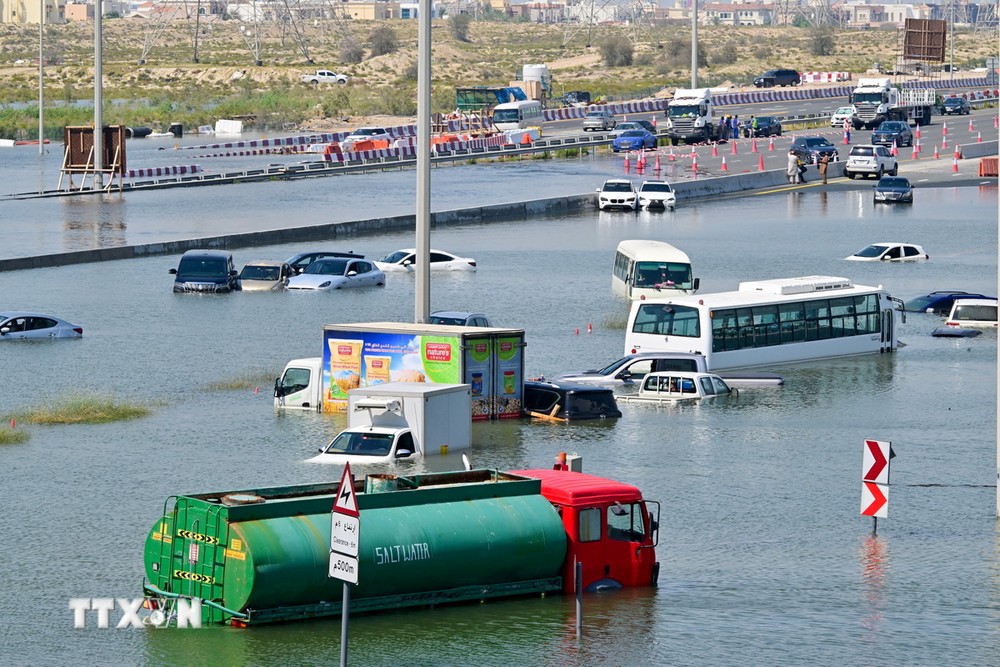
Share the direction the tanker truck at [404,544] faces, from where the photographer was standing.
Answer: facing away from the viewer and to the right of the viewer

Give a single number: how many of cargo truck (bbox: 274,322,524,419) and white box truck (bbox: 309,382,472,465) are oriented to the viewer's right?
0

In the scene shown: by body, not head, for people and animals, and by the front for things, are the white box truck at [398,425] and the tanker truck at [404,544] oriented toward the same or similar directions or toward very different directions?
very different directions

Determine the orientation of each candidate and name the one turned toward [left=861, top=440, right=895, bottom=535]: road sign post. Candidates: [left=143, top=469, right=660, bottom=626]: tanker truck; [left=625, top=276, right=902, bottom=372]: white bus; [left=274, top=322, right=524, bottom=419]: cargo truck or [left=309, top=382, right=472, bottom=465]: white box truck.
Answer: the tanker truck

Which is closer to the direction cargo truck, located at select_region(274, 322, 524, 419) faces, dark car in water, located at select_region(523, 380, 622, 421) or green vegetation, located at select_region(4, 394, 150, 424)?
the green vegetation

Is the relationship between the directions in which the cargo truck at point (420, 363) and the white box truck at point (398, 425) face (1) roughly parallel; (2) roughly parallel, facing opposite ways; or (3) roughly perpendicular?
roughly perpendicular

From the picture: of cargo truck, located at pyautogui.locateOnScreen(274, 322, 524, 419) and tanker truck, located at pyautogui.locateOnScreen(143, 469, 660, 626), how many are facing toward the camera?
0

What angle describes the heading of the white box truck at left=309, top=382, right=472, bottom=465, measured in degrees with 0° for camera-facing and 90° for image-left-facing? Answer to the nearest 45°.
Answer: approximately 45°

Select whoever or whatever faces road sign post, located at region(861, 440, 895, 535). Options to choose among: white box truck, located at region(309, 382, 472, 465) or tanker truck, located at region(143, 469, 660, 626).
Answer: the tanker truck

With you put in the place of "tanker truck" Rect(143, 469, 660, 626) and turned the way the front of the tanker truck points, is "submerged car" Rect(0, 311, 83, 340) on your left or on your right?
on your left

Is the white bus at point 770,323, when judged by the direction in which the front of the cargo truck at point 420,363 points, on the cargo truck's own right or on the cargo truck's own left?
on the cargo truck's own right

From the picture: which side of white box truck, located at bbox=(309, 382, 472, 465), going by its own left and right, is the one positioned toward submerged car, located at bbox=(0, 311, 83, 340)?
right

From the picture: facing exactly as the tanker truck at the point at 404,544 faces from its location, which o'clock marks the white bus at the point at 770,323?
The white bus is roughly at 11 o'clock from the tanker truck.
